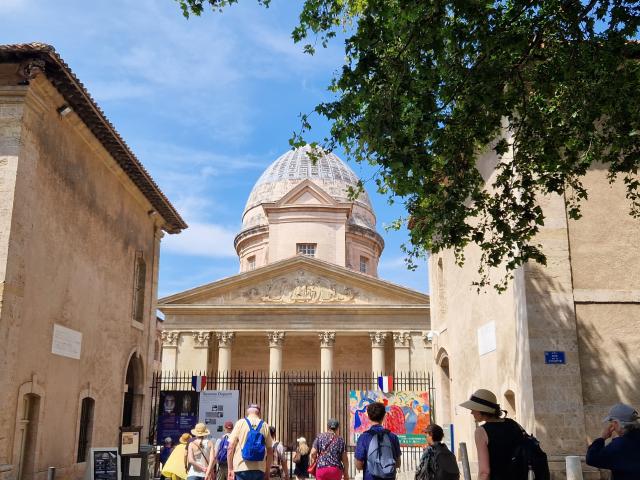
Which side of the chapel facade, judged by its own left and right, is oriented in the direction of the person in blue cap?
front

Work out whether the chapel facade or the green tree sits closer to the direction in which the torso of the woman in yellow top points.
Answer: the chapel facade

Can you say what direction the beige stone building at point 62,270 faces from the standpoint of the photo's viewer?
facing the viewer and to the right of the viewer

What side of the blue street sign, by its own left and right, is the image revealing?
front

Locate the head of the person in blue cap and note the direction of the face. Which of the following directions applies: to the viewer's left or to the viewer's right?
to the viewer's left

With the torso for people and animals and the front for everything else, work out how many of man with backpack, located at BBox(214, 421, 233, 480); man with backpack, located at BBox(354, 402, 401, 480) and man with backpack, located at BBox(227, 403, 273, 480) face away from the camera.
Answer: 3

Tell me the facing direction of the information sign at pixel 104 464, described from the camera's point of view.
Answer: facing the viewer

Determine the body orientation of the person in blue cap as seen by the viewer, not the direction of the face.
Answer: to the viewer's left

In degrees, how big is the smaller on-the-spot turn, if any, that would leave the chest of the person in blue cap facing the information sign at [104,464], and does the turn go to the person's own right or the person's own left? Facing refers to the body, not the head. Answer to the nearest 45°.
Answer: approximately 45° to the person's own right

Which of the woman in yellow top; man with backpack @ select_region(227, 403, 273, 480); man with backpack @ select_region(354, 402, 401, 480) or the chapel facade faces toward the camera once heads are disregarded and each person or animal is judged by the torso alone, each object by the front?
the chapel facade

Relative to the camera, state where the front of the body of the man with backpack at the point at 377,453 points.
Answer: away from the camera

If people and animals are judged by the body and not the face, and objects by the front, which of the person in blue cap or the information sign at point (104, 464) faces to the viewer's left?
the person in blue cap

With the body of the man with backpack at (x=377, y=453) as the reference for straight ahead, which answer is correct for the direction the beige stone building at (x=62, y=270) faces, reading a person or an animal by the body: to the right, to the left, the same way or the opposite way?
to the right

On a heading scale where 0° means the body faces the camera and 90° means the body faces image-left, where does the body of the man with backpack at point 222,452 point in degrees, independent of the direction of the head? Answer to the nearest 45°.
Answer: approximately 180°

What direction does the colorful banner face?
toward the camera
